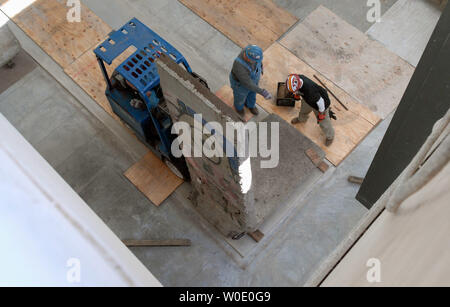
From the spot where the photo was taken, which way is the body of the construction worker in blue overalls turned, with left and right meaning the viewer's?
facing the viewer and to the right of the viewer

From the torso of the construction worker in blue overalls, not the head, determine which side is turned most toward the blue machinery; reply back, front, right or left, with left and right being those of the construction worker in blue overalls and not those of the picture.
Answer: right

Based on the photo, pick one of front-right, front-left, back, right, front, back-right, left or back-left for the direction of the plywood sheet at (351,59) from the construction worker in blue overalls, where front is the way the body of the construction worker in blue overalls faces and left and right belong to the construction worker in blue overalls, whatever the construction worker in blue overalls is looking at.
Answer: left

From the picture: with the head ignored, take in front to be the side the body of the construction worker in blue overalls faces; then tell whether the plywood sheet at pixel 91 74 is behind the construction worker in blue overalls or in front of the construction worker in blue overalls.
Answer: behind

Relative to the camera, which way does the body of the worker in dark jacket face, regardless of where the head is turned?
to the viewer's left

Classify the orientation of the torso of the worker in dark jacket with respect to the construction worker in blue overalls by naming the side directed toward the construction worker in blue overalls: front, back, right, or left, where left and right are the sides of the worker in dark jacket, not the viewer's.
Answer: front
